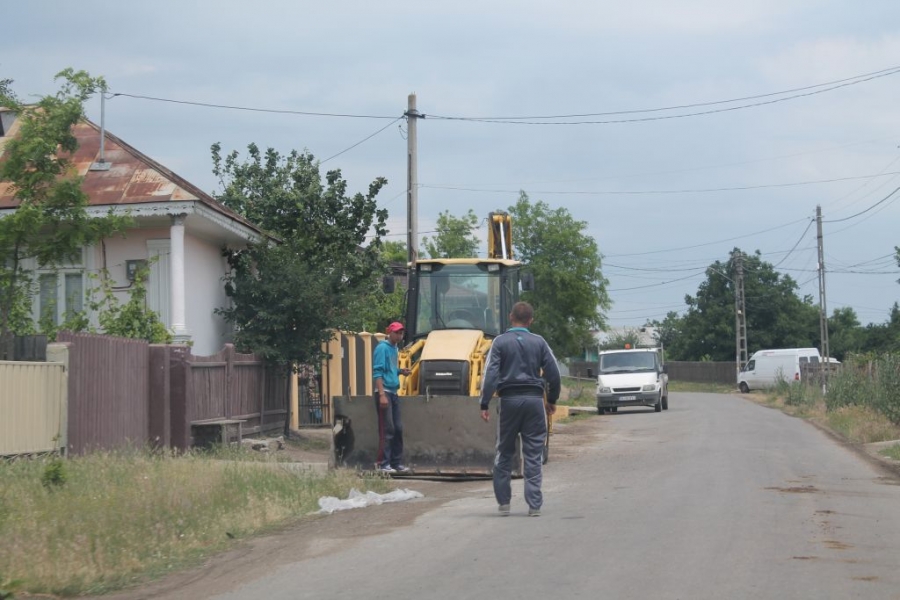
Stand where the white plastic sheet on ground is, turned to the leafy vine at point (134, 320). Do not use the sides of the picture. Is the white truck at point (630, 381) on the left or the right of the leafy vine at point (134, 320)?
right

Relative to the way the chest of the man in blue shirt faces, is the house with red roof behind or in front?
behind

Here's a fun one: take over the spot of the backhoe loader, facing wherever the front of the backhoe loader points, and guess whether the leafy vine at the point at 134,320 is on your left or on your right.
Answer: on your right

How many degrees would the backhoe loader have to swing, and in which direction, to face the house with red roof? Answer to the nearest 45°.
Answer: approximately 135° to its right

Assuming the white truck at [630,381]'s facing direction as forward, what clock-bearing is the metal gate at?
The metal gate is roughly at 1 o'clock from the white truck.

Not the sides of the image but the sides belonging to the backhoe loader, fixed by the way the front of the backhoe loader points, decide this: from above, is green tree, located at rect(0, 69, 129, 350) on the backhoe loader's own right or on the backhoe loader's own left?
on the backhoe loader's own right

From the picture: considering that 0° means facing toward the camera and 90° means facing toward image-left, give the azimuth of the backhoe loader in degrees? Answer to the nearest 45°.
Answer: approximately 0°

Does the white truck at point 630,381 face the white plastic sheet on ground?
yes

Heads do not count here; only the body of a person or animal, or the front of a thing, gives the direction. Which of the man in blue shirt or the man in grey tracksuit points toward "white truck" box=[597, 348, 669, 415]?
the man in grey tracksuit

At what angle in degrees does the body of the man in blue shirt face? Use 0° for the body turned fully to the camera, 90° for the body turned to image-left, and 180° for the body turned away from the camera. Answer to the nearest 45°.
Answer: approximately 315°

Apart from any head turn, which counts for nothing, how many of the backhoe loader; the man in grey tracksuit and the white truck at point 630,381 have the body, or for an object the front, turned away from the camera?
1

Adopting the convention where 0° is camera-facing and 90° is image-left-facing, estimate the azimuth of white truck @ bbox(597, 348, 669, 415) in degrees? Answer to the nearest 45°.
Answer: approximately 0°

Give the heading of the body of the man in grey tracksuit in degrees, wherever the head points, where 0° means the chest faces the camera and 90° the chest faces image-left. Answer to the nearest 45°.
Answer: approximately 180°

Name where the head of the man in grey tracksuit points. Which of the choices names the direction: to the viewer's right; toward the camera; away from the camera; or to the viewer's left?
away from the camera
